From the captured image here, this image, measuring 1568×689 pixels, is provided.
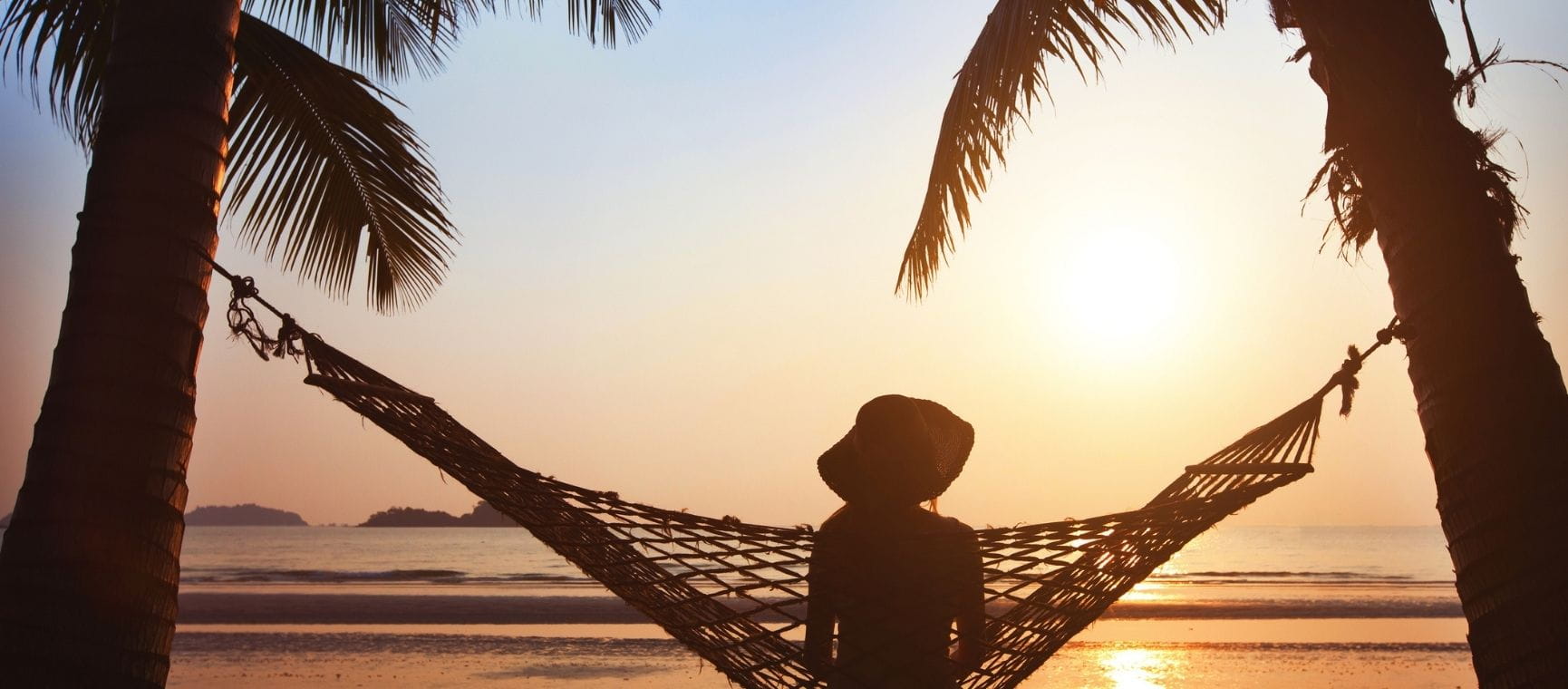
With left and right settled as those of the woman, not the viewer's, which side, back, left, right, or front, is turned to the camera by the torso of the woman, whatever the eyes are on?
back

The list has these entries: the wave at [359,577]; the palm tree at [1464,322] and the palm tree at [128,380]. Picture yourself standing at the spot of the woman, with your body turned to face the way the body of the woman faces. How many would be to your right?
1

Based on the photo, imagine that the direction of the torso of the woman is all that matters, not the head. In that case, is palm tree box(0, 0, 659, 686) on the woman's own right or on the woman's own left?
on the woman's own left

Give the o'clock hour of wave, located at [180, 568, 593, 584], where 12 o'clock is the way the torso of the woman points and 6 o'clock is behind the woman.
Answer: The wave is roughly at 11 o'clock from the woman.

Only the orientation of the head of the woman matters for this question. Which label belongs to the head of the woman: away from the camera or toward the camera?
away from the camera

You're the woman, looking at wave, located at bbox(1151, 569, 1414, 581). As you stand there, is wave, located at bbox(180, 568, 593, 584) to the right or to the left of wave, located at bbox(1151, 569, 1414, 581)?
left

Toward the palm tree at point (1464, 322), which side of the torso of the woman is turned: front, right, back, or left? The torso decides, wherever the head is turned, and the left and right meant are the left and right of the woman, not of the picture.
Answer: right

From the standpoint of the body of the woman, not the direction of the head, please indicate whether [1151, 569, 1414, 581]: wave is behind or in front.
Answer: in front
